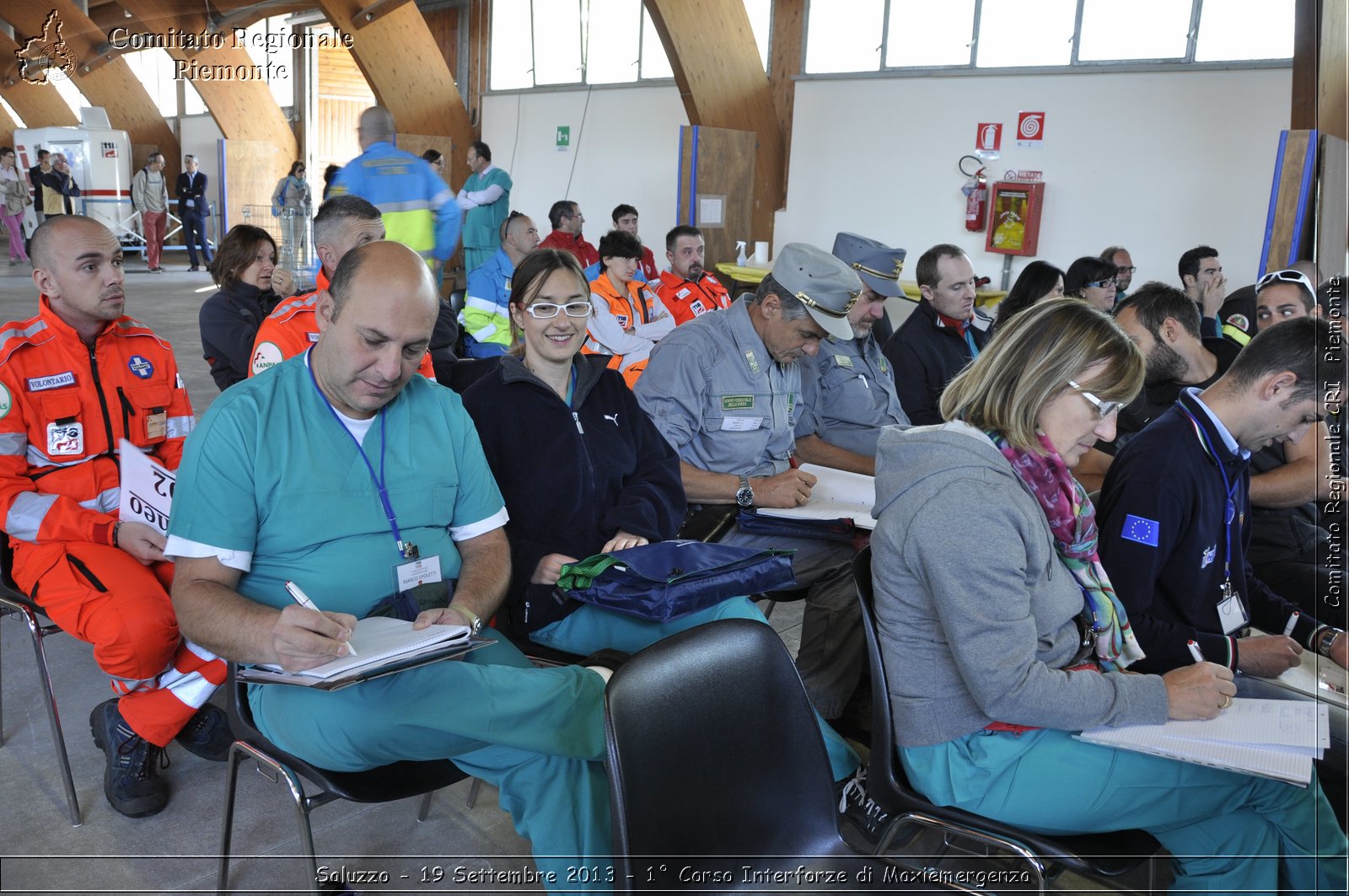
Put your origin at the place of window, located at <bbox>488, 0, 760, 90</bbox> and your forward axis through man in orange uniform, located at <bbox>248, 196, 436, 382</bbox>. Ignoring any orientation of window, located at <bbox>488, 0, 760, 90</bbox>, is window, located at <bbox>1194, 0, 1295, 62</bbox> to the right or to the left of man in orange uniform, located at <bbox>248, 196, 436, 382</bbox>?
left

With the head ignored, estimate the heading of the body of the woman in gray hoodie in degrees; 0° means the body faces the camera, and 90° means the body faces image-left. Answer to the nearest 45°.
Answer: approximately 270°

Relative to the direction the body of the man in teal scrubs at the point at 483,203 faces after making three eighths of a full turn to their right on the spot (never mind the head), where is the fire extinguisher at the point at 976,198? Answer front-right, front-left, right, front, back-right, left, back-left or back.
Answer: right

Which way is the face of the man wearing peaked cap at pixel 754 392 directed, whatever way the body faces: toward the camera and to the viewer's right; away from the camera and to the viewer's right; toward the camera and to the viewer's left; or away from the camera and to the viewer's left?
toward the camera and to the viewer's right

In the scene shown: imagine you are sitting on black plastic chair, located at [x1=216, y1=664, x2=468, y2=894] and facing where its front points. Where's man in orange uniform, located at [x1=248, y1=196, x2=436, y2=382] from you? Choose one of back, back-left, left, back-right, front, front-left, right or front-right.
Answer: back-left

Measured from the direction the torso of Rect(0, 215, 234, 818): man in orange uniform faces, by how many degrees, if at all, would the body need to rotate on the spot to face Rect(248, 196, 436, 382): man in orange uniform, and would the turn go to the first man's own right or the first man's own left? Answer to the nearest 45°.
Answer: approximately 90° to the first man's own left

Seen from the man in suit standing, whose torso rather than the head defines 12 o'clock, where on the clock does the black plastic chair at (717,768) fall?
The black plastic chair is roughly at 12 o'clock from the man in suit standing.

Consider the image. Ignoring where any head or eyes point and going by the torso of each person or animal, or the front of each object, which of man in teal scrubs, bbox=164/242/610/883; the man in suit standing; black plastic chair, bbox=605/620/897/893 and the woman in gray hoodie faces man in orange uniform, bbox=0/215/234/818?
the man in suit standing

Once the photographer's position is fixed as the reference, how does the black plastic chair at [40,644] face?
facing the viewer and to the right of the viewer
